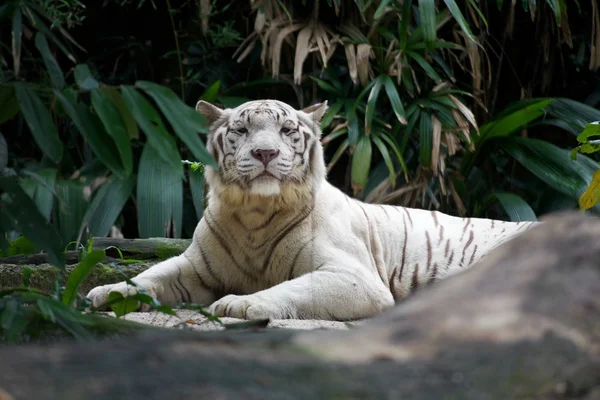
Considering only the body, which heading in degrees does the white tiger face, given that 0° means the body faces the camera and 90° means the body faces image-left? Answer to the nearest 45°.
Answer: approximately 45°

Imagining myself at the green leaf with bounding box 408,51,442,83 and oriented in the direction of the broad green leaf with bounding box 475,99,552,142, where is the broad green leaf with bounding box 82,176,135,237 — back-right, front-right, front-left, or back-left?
back-right

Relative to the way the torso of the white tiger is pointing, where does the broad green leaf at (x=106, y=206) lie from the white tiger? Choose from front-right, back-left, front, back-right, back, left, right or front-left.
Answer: right

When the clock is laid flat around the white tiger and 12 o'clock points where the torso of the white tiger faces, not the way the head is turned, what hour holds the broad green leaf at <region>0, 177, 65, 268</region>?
The broad green leaf is roughly at 2 o'clock from the white tiger.

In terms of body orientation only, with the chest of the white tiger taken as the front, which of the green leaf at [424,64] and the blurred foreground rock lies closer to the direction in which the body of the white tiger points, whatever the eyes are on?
the blurred foreground rock

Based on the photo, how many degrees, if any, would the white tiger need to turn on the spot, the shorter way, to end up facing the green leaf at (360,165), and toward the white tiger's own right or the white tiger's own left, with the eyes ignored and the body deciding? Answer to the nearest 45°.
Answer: approximately 135° to the white tiger's own right

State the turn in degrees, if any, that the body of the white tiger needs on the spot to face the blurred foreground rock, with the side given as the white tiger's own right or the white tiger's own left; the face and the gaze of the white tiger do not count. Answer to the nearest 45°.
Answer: approximately 45° to the white tiger's own left

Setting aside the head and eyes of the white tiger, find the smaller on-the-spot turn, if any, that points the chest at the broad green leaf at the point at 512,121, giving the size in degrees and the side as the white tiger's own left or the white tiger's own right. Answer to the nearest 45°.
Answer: approximately 180°

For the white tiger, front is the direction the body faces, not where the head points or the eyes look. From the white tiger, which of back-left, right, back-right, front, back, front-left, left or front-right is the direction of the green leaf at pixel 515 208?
back

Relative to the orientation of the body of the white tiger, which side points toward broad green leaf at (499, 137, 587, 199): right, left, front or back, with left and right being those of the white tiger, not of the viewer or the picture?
back

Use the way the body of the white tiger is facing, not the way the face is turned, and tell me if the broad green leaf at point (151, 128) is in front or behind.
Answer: in front

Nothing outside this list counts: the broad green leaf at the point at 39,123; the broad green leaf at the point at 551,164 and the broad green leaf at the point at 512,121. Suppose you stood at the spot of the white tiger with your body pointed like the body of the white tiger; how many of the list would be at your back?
2
